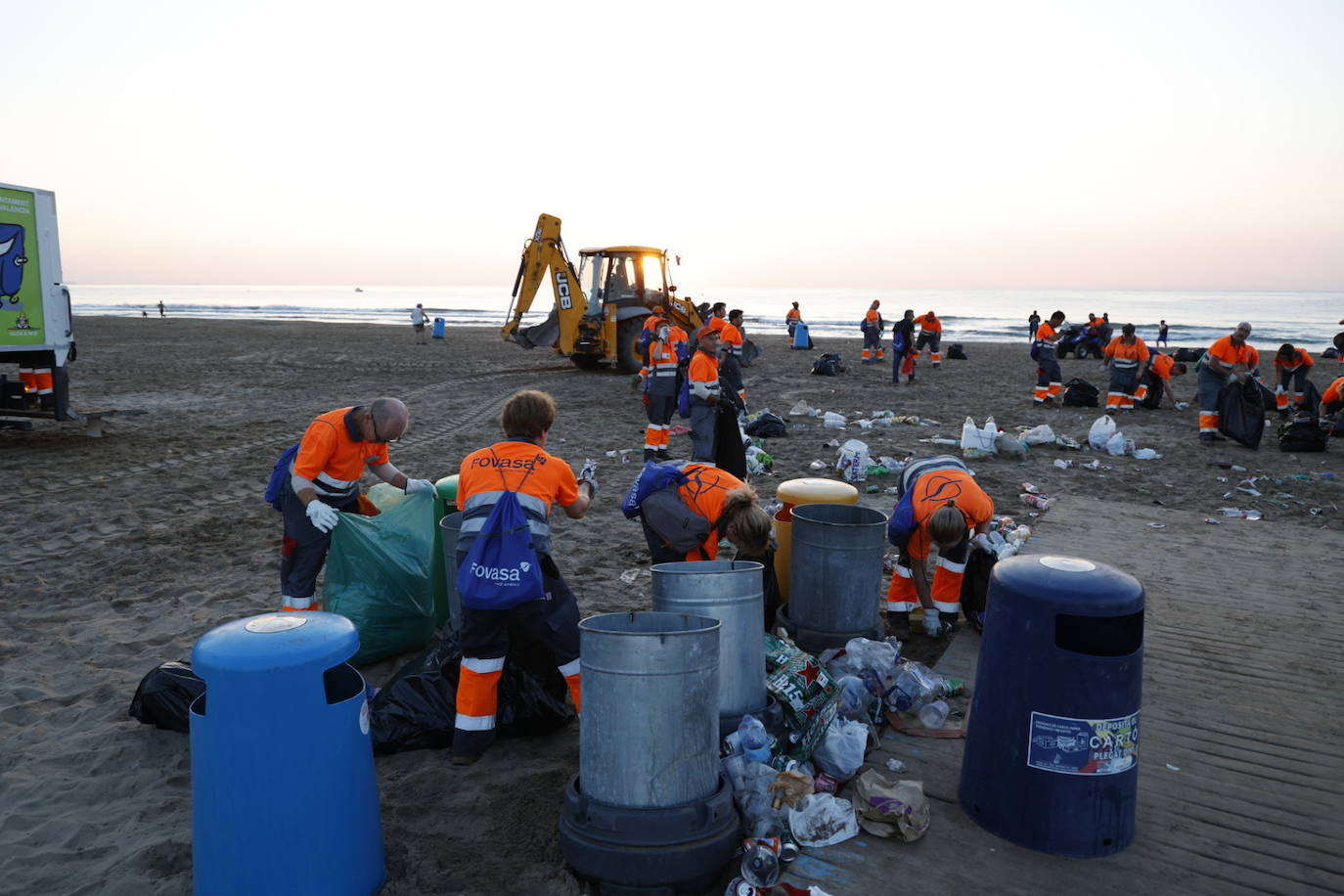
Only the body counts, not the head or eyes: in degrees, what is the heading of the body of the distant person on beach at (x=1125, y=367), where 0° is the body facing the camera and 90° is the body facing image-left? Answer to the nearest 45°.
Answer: approximately 0°

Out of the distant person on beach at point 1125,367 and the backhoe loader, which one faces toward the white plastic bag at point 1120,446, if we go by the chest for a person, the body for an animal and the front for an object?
the distant person on beach

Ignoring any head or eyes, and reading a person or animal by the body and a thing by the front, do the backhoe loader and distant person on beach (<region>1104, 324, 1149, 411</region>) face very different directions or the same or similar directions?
very different directions

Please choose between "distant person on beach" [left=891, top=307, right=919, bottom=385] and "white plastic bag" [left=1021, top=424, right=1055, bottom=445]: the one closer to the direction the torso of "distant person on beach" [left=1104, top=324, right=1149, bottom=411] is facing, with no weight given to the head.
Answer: the white plastic bag

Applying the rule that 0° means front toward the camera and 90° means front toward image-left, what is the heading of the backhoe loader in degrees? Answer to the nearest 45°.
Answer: approximately 225°

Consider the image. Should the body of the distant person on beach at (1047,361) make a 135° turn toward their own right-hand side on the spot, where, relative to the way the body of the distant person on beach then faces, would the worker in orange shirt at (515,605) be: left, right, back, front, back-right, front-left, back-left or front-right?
front-left

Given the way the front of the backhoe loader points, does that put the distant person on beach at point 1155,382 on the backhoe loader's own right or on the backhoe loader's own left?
on the backhoe loader's own right

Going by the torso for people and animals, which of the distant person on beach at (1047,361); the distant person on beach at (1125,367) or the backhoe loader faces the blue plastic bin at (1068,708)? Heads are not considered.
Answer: the distant person on beach at (1125,367)
